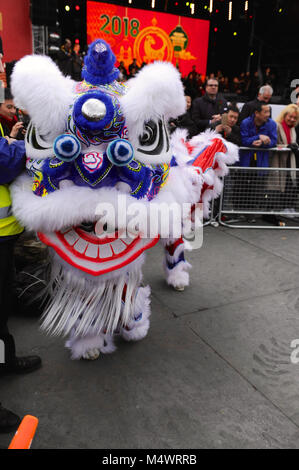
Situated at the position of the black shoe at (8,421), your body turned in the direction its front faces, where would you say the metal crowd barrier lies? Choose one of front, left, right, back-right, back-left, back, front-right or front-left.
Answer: front-left

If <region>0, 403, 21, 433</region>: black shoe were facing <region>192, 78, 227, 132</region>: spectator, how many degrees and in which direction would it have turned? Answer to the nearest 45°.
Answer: approximately 45° to its left

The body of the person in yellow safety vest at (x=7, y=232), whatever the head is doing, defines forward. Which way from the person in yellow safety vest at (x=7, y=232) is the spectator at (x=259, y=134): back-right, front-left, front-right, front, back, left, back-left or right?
front-left

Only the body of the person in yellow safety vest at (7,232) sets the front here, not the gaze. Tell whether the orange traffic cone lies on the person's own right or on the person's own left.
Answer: on the person's own right

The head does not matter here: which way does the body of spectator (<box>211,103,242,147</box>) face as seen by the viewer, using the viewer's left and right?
facing the viewer and to the left of the viewer

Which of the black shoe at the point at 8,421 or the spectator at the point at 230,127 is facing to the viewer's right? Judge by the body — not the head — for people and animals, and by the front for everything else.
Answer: the black shoe

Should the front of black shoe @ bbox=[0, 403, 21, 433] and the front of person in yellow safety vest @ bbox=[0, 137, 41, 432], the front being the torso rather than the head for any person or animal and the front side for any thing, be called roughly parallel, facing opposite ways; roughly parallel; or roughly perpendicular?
roughly parallel

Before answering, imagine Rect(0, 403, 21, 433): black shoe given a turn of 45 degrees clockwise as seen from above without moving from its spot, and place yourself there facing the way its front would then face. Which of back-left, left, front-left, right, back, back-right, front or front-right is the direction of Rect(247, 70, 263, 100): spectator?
left

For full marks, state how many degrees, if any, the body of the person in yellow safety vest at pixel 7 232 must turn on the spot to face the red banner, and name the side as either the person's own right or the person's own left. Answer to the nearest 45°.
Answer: approximately 90° to the person's own left

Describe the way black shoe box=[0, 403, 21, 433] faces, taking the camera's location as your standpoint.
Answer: facing to the right of the viewer

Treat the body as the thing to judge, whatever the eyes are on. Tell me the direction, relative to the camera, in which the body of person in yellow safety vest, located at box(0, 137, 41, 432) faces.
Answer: to the viewer's right

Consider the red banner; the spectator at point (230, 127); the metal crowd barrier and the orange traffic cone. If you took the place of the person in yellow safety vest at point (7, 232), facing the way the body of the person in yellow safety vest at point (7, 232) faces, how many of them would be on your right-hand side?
1

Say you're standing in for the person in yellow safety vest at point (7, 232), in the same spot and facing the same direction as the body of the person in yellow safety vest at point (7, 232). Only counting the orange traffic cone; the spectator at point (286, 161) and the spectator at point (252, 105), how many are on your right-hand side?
1

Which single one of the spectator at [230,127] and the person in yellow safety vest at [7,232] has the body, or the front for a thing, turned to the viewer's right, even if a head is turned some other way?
the person in yellow safety vest at [7,232]

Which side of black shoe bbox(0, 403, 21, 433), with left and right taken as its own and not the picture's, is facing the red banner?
left

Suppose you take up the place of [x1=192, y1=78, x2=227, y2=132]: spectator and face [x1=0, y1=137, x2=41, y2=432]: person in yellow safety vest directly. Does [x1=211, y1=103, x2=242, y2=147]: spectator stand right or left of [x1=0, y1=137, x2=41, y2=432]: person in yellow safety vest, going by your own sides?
left
